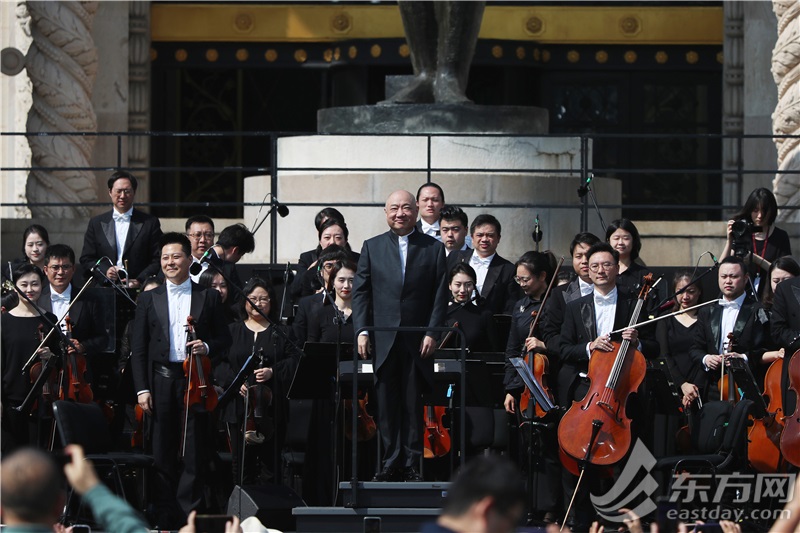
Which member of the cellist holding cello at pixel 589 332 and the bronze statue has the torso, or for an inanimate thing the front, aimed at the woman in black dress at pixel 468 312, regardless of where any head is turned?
the bronze statue

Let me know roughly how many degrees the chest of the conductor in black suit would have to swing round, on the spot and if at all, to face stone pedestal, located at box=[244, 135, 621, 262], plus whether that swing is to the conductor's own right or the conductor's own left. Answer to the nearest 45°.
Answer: approximately 180°

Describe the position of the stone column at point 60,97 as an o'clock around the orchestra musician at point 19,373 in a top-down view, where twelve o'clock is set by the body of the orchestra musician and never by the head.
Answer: The stone column is roughly at 6 o'clock from the orchestra musician.

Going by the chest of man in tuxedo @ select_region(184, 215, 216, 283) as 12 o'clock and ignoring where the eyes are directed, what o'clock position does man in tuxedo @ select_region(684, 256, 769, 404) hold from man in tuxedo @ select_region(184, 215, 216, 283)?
man in tuxedo @ select_region(684, 256, 769, 404) is roughly at 10 o'clock from man in tuxedo @ select_region(184, 215, 216, 283).

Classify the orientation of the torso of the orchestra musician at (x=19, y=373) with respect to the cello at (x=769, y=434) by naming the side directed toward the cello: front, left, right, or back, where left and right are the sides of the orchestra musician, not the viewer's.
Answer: left

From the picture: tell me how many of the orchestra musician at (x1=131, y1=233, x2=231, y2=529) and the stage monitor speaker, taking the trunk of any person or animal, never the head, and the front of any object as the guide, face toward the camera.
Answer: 1

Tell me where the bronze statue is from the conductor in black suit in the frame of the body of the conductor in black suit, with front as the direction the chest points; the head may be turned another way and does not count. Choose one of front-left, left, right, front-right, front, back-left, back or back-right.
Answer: back
